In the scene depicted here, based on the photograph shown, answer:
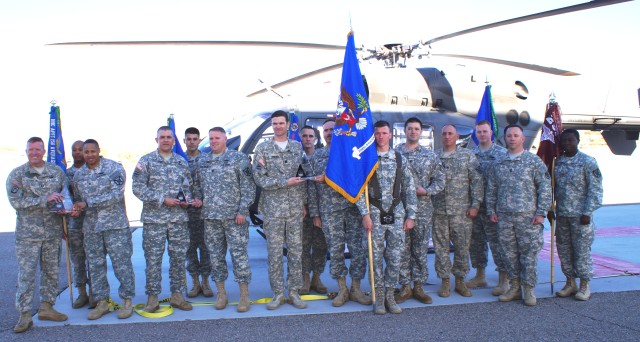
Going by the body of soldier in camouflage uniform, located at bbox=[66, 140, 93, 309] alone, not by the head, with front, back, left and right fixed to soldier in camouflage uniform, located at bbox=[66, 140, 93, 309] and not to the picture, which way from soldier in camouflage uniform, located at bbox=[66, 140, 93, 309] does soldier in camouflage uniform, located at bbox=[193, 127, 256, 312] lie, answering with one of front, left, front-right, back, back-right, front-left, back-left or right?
front-left

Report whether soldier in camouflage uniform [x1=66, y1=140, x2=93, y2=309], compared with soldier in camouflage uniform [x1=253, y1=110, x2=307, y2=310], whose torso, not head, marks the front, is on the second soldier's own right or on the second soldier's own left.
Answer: on the second soldier's own right

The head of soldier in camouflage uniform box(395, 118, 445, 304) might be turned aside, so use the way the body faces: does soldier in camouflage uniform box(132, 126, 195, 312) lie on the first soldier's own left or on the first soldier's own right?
on the first soldier's own right

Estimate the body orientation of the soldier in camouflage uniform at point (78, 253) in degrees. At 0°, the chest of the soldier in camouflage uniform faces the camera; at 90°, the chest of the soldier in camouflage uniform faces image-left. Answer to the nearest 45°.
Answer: approximately 0°

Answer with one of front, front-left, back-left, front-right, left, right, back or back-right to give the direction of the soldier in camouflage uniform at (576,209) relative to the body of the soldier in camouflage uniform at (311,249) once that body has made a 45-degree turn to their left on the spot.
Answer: front-left

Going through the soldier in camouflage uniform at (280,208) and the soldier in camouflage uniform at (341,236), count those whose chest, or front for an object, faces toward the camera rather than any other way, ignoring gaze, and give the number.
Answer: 2

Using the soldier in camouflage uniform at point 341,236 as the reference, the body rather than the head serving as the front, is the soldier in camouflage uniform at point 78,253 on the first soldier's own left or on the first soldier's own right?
on the first soldier's own right
